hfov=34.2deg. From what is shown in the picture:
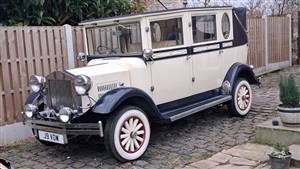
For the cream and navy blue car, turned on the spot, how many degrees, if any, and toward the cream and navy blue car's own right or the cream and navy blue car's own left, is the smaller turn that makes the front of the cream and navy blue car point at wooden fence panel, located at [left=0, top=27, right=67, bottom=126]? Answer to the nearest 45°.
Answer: approximately 45° to the cream and navy blue car's own right

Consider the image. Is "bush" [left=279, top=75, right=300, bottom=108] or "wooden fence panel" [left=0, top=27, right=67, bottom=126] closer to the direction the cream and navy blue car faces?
the wooden fence panel

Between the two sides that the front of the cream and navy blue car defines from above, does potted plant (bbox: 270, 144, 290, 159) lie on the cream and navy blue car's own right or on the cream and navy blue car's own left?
on the cream and navy blue car's own left

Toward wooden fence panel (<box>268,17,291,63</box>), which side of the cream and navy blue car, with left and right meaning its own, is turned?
back

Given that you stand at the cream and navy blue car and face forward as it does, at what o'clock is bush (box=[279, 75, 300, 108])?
The bush is roughly at 8 o'clock from the cream and navy blue car.

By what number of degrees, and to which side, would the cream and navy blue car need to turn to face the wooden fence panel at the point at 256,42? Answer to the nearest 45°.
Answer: approximately 180°

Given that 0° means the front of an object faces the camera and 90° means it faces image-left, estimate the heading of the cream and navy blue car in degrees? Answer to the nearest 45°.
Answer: approximately 45°
